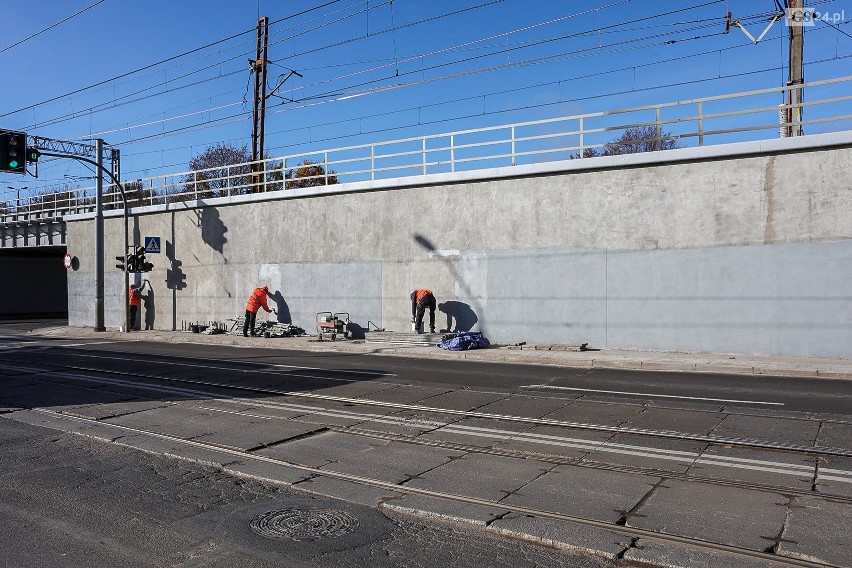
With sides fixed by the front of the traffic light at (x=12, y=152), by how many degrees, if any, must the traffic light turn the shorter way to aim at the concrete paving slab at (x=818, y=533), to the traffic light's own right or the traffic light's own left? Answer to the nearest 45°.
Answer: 0° — it already faces it

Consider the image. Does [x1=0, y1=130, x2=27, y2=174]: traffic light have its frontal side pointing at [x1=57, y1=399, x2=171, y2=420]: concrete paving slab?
yes

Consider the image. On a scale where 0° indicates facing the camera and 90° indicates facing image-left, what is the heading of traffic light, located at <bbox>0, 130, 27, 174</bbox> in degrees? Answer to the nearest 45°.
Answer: approximately 0°

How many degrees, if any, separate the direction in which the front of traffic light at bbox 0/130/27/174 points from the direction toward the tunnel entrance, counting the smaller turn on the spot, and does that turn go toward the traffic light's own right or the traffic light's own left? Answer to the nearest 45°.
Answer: approximately 180°

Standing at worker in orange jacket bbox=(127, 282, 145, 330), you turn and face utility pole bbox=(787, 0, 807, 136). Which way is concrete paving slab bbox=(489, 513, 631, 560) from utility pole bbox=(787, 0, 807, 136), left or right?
right

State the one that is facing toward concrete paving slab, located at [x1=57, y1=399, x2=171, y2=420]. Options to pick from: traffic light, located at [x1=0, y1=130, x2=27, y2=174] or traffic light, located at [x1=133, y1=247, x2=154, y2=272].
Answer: traffic light, located at [x1=0, y1=130, x2=27, y2=174]
